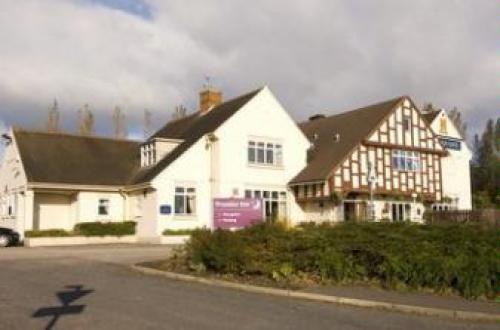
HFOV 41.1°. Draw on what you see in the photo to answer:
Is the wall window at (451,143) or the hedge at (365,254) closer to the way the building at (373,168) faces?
the hedge

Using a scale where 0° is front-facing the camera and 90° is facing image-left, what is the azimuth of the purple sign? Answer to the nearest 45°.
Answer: approximately 0°

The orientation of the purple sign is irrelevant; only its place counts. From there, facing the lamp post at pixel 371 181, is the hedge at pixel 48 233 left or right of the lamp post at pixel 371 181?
left

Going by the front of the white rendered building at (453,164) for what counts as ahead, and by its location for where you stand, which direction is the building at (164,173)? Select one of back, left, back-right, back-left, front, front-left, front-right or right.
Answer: right

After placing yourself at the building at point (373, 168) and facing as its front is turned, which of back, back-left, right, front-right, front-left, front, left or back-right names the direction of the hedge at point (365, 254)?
front-right

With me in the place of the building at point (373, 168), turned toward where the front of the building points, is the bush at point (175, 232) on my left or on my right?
on my right

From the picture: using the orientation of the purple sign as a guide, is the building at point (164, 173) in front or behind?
behind

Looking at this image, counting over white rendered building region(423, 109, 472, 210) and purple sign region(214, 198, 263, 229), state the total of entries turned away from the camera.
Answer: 0

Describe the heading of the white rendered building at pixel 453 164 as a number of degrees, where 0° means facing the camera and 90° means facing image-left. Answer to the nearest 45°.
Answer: approximately 315°

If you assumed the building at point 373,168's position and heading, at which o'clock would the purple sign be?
The purple sign is roughly at 2 o'clock from the building.

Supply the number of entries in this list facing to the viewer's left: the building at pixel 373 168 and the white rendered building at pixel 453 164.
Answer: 0
